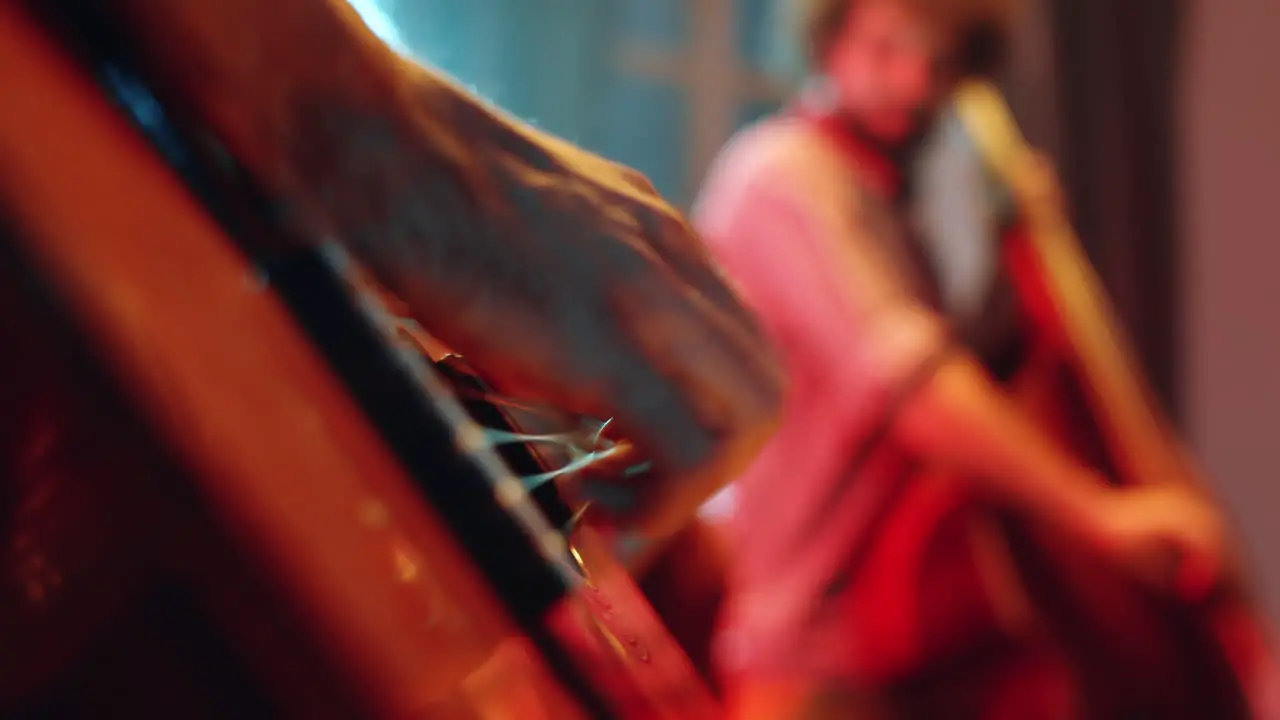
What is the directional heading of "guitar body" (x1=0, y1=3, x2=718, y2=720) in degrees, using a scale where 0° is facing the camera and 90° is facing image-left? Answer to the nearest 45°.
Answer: approximately 270°

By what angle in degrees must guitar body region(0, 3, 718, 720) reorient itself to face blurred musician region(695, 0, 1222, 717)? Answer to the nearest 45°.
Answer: approximately 45° to its left

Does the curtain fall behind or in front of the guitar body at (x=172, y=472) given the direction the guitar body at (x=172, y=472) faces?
in front

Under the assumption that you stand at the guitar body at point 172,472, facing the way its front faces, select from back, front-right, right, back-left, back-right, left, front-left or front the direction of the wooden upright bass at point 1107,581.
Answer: front-left
